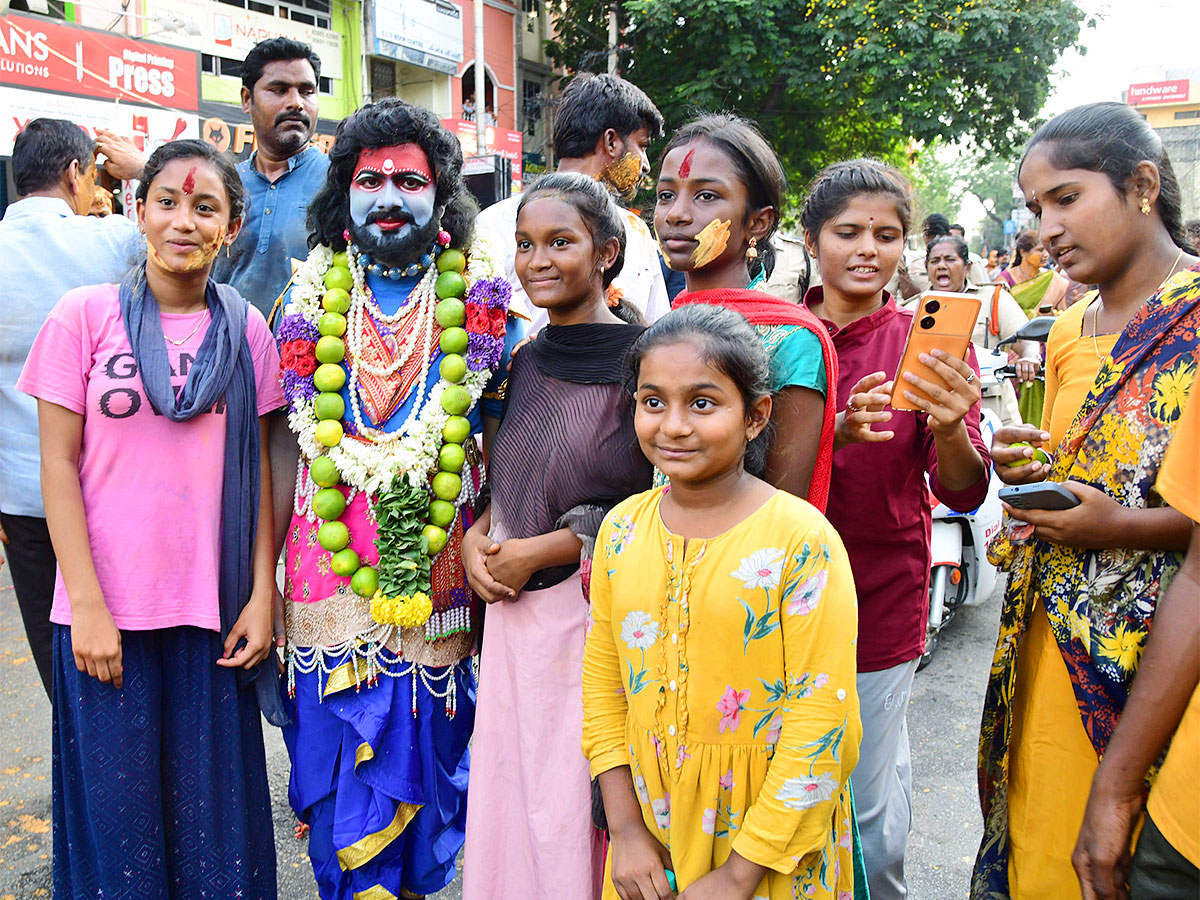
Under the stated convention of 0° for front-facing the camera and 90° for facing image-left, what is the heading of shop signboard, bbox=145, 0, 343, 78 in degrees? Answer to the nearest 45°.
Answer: approximately 315°

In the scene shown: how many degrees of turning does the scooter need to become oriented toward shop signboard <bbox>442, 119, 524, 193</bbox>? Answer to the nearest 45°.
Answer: approximately 90° to its right

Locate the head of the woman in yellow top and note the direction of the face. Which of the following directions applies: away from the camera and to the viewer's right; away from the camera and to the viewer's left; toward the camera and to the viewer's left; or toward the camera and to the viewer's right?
toward the camera and to the viewer's left

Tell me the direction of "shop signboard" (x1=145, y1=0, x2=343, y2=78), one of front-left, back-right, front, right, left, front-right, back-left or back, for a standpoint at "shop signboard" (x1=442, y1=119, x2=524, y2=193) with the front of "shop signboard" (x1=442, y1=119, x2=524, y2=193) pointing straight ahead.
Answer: right

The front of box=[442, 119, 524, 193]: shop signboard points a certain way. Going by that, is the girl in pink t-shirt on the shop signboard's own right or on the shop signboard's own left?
on the shop signboard's own right

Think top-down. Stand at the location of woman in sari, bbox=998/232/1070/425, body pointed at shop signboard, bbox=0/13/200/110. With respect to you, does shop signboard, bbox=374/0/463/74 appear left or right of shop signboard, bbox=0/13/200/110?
right

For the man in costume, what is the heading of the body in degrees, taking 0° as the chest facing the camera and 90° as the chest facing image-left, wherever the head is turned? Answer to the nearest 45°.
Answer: approximately 0°

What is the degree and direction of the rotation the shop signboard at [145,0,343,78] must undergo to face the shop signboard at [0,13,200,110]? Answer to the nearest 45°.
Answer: approximately 90° to its right

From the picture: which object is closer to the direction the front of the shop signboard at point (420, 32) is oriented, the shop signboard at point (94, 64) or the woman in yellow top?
the woman in yellow top

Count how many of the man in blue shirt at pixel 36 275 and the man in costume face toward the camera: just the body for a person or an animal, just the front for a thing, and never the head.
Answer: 1
